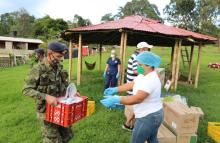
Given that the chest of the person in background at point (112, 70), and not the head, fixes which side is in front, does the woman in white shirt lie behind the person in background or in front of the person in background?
in front

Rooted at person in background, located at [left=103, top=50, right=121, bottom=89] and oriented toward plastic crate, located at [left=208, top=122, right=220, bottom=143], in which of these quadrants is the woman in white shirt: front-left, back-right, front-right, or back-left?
front-right

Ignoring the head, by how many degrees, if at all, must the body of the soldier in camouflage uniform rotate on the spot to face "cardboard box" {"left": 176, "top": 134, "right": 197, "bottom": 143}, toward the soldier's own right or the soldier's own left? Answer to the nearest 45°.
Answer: approximately 45° to the soldier's own left

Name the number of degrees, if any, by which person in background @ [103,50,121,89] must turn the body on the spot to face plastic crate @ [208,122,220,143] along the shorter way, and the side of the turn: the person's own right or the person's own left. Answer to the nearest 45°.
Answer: approximately 45° to the person's own left

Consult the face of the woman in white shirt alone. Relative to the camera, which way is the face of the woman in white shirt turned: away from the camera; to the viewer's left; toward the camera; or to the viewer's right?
to the viewer's left

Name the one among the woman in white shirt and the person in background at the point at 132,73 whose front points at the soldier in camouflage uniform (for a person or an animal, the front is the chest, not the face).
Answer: the woman in white shirt

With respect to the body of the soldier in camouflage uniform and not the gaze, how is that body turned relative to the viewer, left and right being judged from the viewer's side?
facing the viewer and to the right of the viewer

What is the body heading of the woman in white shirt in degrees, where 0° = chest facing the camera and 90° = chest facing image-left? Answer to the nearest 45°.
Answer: approximately 90°

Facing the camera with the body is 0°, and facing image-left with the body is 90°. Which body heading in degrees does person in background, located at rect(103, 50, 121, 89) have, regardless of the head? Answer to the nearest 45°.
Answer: approximately 0°

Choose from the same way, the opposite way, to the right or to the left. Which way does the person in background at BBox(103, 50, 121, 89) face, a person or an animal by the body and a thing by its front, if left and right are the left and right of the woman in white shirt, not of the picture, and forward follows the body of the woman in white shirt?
to the left
